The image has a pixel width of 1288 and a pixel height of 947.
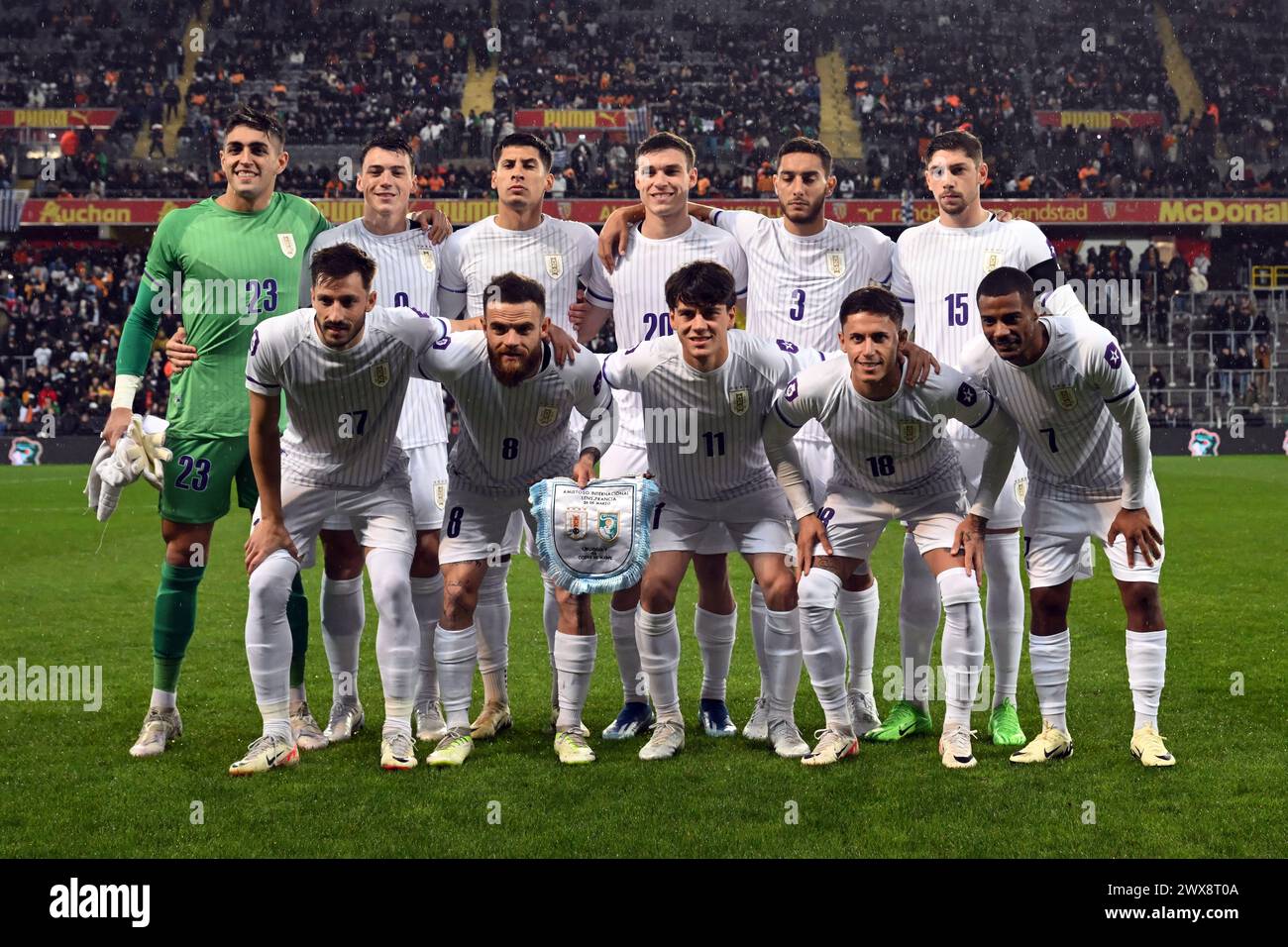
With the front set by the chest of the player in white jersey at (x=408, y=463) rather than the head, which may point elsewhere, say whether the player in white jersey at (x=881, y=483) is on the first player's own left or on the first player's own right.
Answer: on the first player's own left

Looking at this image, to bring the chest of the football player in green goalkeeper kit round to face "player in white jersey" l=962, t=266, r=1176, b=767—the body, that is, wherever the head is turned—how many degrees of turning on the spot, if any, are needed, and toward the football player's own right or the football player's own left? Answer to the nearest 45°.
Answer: approximately 45° to the football player's own left

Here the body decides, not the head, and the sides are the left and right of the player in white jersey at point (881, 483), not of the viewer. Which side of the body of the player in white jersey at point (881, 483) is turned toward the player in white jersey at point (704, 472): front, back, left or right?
right

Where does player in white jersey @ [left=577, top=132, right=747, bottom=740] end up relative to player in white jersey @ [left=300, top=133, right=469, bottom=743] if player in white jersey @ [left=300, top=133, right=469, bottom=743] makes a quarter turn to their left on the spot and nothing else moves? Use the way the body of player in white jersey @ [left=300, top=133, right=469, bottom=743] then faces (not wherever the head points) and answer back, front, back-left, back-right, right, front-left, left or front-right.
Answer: front

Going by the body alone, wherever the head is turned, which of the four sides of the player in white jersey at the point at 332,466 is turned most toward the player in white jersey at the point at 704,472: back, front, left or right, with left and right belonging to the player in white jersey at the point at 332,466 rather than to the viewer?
left

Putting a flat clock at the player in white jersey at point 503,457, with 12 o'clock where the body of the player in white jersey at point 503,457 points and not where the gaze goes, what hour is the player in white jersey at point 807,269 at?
the player in white jersey at point 807,269 is roughly at 8 o'clock from the player in white jersey at point 503,457.

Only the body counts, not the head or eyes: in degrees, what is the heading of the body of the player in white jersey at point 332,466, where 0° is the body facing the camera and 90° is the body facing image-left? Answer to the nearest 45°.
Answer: approximately 0°

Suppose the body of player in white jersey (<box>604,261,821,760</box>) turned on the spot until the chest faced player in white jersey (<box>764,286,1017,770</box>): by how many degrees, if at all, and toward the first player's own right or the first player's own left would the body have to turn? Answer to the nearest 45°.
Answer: approximately 90° to the first player's own left

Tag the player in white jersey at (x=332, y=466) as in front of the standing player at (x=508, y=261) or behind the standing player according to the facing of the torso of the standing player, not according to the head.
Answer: in front

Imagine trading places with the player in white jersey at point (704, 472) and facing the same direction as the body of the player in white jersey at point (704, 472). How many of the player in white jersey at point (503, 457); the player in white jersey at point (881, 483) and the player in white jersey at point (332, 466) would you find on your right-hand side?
2
